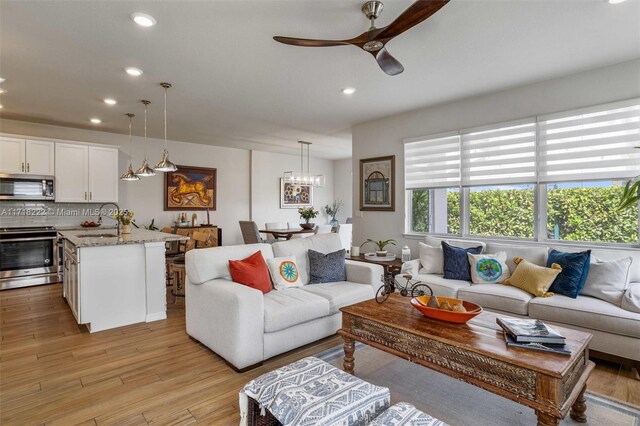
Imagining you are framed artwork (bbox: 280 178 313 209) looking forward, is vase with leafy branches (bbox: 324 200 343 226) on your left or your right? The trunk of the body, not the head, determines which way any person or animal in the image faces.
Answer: on your left

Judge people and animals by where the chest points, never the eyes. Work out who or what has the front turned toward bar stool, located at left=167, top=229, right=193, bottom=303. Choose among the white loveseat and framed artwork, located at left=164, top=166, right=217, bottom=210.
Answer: the framed artwork

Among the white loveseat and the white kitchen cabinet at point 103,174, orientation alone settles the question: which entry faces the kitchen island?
the white kitchen cabinet

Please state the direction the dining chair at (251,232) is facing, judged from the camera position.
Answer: facing away from the viewer and to the right of the viewer

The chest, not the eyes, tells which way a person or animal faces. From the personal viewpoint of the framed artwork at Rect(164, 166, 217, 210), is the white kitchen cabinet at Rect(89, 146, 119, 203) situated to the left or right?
on its right

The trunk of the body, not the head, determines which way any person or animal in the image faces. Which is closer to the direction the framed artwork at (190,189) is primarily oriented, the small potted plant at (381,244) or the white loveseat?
the white loveseat

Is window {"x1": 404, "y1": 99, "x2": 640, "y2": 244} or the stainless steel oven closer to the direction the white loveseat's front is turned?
the window

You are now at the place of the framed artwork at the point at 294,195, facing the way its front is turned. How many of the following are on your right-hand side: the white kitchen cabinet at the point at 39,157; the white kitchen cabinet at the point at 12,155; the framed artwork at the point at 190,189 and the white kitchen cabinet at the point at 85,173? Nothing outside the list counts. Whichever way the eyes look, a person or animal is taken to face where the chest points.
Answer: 4

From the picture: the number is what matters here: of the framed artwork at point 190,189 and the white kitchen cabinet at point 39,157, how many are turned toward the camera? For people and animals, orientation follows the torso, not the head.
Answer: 2

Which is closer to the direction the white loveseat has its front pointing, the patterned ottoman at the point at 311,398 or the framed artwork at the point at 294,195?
the patterned ottoman

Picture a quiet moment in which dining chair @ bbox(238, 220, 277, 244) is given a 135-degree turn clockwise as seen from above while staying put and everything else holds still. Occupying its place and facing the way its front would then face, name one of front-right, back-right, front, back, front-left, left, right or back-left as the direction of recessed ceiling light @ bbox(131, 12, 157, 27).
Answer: front

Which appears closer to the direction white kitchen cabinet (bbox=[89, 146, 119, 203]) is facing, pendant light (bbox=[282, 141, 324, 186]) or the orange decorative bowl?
the orange decorative bowl

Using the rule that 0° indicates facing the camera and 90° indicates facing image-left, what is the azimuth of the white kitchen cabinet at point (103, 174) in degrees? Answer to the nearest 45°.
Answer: approximately 0°

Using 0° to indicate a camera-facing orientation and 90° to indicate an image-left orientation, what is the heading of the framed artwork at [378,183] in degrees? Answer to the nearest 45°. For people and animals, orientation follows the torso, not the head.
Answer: approximately 45°
